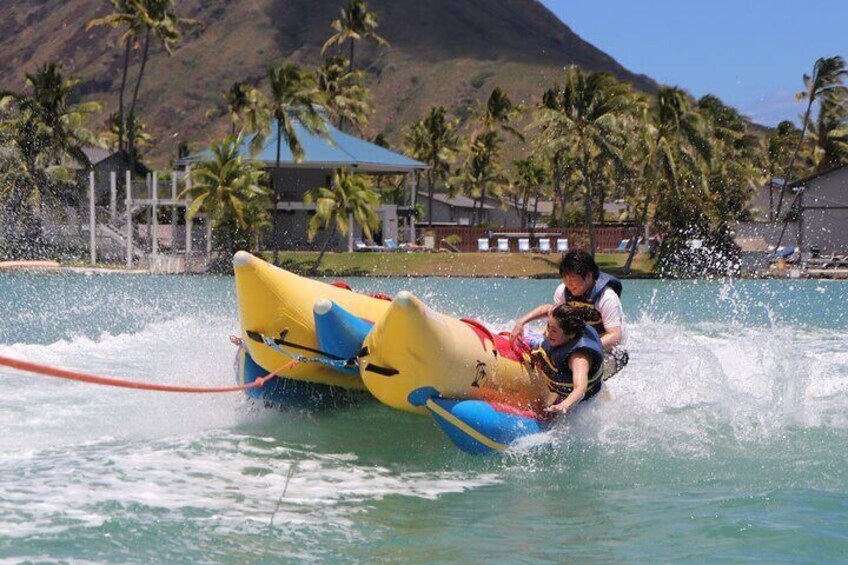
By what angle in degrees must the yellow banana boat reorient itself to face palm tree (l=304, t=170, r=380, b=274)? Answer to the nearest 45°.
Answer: approximately 135° to its right

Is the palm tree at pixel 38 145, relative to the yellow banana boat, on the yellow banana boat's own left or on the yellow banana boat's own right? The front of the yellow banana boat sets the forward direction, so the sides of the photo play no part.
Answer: on the yellow banana boat's own right

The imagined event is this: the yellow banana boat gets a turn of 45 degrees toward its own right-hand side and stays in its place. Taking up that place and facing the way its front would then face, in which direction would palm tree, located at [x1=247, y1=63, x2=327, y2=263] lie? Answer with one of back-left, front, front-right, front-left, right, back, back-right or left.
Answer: right

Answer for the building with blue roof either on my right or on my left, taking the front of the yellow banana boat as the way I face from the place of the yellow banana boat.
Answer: on my right

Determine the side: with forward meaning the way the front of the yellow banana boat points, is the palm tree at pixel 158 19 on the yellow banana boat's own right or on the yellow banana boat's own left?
on the yellow banana boat's own right

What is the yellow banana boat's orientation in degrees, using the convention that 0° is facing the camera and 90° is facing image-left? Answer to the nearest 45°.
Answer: approximately 45°

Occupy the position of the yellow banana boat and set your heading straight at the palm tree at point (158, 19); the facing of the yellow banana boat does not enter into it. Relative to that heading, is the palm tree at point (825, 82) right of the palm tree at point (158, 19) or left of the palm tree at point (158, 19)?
right

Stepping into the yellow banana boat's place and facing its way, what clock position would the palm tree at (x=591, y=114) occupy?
The palm tree is roughly at 5 o'clock from the yellow banana boat.

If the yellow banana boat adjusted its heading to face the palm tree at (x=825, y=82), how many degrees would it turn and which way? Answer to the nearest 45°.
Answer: approximately 180°
